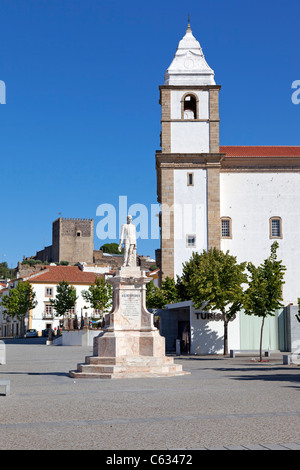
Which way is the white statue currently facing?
toward the camera

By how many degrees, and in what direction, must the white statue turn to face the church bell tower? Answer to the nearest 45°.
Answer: approximately 180°

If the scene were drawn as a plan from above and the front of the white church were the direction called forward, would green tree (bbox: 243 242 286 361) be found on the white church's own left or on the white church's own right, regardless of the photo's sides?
on the white church's own left
